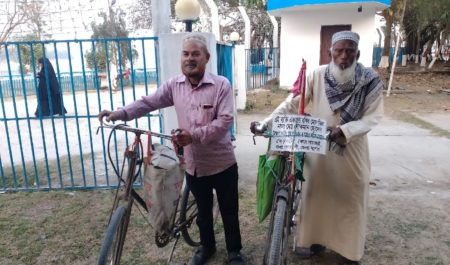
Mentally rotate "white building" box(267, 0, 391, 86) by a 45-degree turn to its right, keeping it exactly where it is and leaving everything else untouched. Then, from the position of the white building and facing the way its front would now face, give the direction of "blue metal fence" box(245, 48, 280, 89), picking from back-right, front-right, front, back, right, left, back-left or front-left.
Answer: right

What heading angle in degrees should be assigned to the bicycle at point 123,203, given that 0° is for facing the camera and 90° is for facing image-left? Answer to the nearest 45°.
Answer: approximately 45°

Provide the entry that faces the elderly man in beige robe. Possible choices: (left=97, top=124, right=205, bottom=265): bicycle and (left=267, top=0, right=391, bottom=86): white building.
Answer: the white building

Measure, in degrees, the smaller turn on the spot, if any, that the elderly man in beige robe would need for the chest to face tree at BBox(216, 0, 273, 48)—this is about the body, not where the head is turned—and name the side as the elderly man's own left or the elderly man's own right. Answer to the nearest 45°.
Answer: approximately 180°

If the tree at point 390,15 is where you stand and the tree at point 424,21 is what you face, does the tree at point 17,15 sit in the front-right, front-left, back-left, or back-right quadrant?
back-left

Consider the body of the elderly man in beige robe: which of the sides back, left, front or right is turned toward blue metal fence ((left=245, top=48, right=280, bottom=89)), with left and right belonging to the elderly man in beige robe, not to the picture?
back

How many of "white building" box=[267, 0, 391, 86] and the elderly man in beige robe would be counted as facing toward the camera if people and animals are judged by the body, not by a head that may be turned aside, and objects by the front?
2
